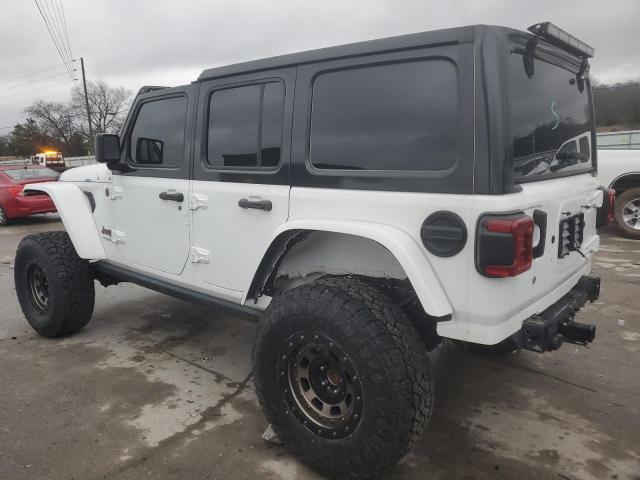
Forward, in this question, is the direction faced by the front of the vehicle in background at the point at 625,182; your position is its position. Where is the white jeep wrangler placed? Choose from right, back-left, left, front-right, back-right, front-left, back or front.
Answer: right

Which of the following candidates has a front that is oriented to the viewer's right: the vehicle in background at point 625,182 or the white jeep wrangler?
the vehicle in background

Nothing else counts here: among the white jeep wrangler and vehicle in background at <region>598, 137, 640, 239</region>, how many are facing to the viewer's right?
1

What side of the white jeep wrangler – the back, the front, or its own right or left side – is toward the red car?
front

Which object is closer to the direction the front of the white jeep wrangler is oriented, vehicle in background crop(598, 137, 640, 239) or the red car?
the red car

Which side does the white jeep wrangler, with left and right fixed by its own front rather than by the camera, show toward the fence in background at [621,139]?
right

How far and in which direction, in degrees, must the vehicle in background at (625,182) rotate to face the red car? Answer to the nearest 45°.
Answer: approximately 180°

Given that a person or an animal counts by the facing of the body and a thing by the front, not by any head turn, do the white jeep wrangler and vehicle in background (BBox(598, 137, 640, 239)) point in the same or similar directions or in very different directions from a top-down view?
very different directions

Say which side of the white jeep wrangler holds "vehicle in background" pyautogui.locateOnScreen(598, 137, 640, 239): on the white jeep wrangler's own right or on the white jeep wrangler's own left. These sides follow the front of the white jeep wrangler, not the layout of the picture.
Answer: on the white jeep wrangler's own right

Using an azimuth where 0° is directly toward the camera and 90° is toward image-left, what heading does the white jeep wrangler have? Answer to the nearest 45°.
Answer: approximately 135°

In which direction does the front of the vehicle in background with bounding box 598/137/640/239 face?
to the viewer's right
